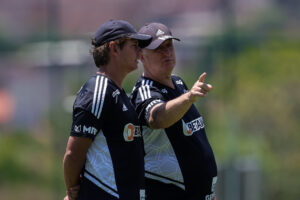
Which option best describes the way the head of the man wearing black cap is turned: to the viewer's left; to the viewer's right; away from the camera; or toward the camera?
to the viewer's right

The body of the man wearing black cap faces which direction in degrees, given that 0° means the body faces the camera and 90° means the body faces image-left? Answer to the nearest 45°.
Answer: approximately 270°
